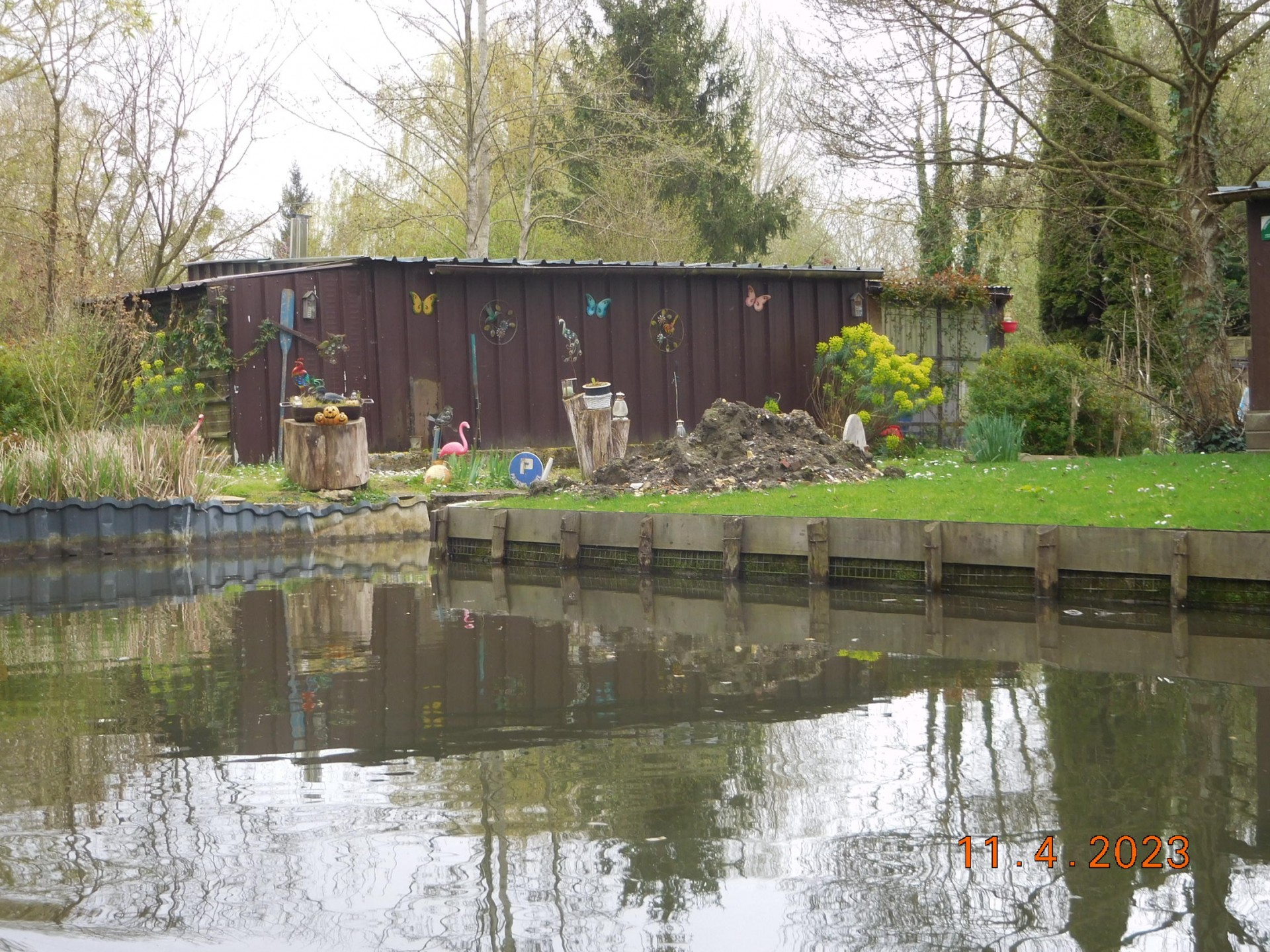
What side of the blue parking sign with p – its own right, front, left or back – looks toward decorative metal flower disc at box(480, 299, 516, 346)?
back

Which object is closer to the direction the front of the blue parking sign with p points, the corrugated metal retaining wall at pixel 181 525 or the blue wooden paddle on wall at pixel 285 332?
the corrugated metal retaining wall

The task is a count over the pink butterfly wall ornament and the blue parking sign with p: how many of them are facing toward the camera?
2

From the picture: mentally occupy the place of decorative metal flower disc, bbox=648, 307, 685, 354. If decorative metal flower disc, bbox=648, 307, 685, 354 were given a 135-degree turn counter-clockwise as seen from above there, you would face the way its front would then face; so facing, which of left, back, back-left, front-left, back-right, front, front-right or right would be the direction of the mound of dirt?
back-right

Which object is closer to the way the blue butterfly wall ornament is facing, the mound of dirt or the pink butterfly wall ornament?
the mound of dirt

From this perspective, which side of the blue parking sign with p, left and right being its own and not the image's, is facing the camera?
front

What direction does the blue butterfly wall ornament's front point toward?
toward the camera

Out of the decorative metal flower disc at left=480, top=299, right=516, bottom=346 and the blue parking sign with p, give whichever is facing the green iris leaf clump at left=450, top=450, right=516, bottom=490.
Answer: the decorative metal flower disc

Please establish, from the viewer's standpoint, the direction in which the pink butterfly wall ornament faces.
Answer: facing the viewer

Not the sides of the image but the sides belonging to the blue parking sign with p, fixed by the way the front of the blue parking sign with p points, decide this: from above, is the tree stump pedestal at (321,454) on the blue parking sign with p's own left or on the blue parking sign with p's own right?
on the blue parking sign with p's own right

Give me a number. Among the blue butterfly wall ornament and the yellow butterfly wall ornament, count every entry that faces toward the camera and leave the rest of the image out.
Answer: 2

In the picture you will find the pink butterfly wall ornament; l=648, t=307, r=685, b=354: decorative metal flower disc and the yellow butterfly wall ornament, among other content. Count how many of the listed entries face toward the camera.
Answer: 3

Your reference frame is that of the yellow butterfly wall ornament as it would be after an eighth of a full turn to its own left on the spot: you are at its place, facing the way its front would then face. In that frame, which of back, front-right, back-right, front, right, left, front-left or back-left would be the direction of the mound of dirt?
front

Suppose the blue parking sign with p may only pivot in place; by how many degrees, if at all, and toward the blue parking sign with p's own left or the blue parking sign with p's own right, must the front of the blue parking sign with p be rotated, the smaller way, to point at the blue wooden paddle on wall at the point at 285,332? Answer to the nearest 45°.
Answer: approximately 135° to the blue parking sign with p's own right

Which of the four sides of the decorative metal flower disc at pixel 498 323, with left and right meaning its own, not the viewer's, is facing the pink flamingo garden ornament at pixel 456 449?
front
